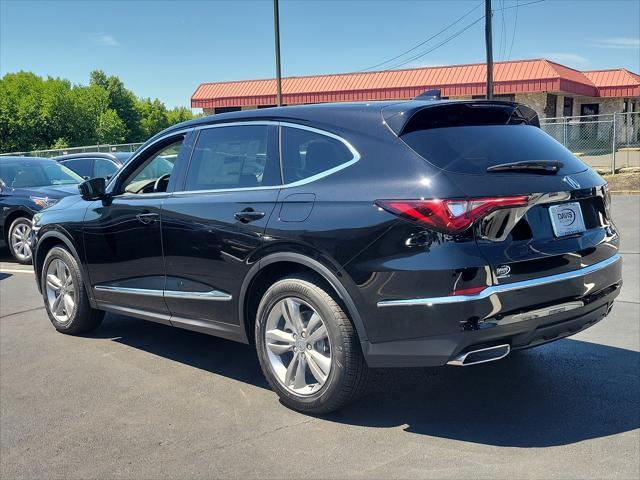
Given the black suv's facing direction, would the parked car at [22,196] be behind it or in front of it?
in front

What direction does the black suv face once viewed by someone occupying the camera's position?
facing away from the viewer and to the left of the viewer

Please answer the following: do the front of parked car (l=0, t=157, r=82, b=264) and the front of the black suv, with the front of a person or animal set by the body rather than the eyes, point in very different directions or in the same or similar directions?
very different directions

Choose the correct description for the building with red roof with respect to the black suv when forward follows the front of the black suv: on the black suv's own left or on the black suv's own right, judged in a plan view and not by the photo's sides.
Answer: on the black suv's own right

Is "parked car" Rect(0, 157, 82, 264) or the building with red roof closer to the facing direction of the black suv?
the parked car

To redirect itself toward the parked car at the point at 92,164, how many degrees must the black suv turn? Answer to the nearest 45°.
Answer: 0° — it already faces it

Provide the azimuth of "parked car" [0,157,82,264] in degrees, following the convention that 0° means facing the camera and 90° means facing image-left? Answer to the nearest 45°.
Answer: approximately 315°

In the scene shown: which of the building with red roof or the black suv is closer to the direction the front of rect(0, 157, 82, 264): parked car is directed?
the black suv

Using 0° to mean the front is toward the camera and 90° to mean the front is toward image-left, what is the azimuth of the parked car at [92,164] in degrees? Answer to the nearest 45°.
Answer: approximately 315°

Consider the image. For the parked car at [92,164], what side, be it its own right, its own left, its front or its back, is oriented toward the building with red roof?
left

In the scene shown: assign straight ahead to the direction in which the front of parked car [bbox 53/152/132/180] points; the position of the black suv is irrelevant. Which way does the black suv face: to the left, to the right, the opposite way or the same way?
the opposite way

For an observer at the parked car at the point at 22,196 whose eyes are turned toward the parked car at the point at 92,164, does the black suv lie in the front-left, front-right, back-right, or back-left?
back-right

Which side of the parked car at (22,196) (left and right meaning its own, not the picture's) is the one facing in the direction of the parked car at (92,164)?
left
